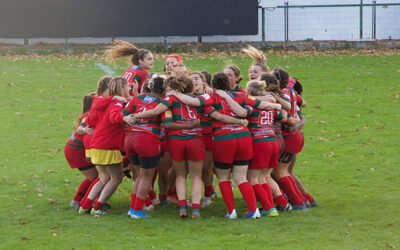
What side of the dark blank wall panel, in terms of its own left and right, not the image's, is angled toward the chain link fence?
left

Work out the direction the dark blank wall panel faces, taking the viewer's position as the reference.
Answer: facing the viewer
